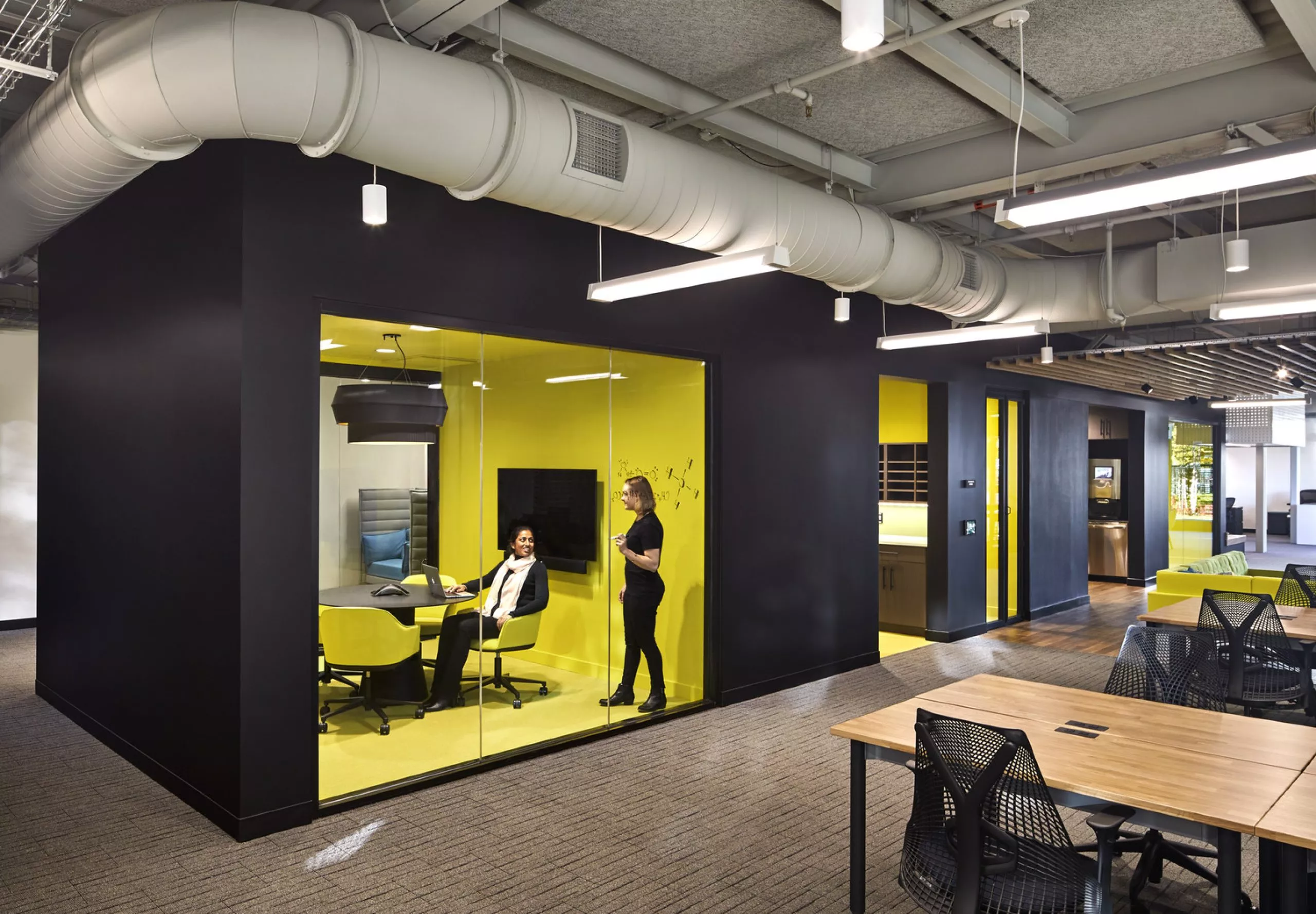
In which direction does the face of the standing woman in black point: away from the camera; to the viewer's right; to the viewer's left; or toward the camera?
to the viewer's left

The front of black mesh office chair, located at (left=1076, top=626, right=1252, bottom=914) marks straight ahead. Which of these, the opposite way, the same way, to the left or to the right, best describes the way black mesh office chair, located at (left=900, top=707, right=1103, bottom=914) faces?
the opposite way

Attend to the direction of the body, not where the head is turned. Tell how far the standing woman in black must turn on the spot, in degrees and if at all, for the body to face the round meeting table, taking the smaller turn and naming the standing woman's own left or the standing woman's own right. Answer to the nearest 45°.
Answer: approximately 45° to the standing woman's own left

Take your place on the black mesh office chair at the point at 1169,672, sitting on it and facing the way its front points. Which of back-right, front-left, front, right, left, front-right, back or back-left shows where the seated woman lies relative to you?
front-right

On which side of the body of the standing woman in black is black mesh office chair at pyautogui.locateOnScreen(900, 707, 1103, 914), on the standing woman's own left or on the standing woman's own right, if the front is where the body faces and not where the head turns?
on the standing woman's own left

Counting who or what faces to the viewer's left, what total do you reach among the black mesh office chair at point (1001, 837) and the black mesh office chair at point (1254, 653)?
0

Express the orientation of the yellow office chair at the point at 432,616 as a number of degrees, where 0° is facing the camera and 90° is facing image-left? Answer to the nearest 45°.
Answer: approximately 45°

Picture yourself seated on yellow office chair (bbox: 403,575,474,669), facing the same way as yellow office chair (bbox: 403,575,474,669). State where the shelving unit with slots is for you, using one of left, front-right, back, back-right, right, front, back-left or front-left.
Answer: left

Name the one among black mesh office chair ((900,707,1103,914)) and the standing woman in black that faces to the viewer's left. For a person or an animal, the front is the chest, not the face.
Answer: the standing woman in black

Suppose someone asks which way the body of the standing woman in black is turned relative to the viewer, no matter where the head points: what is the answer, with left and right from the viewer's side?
facing to the left of the viewer

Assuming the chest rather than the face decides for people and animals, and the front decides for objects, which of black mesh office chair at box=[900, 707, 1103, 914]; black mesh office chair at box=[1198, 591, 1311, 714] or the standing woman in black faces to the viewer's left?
the standing woman in black

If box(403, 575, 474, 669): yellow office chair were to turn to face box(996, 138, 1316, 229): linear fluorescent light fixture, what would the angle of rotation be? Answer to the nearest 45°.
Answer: approximately 90° to its left
